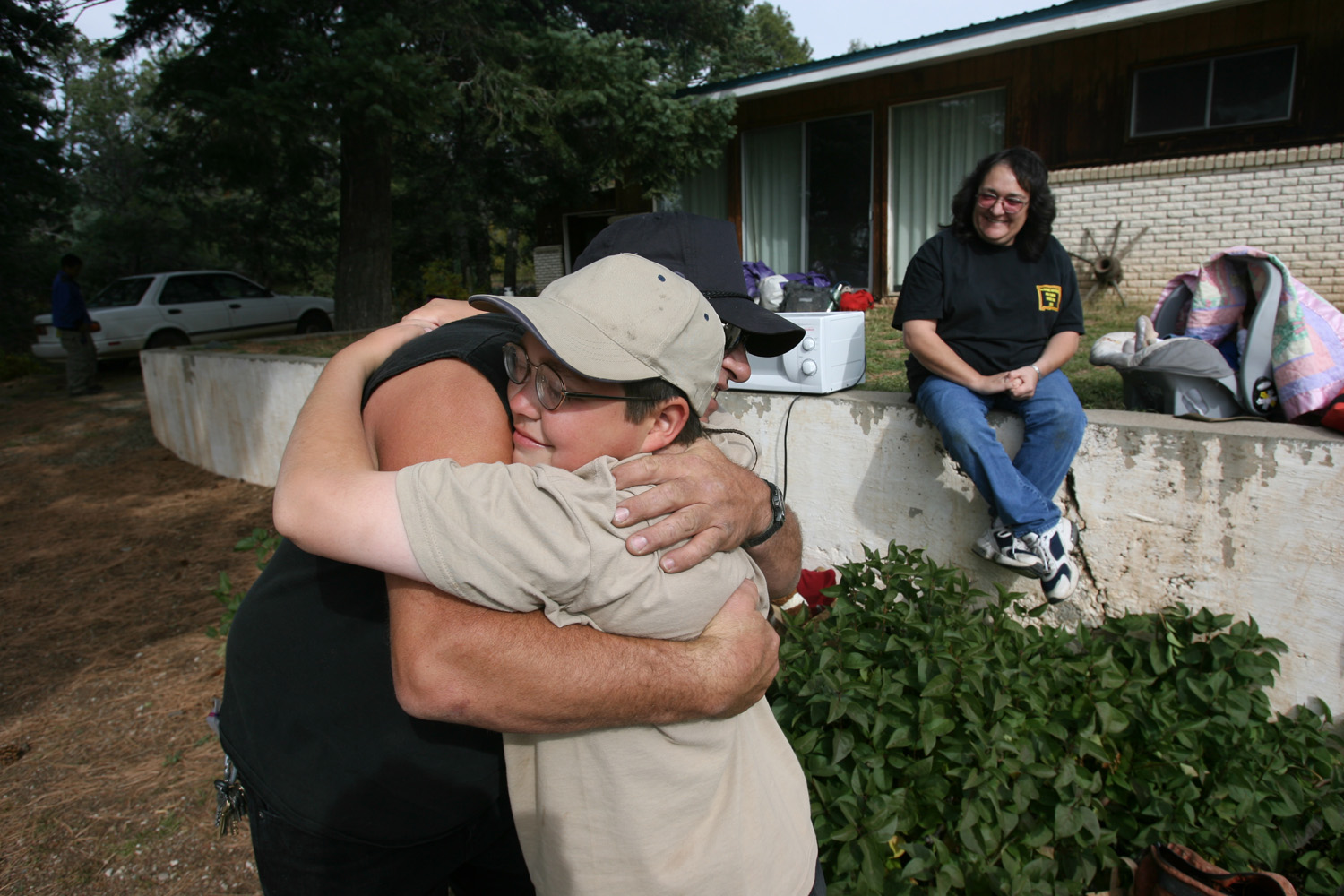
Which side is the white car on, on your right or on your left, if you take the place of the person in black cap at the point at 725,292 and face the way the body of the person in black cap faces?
on your left

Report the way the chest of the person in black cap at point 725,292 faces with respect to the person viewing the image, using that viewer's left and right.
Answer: facing to the right of the viewer

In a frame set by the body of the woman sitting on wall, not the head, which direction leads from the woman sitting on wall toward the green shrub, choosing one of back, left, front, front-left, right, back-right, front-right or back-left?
front

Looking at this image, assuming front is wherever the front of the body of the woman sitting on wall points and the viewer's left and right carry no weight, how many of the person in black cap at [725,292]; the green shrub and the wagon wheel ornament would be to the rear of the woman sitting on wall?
1

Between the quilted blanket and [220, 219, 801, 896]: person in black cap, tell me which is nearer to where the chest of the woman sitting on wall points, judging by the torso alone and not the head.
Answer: the person in black cap

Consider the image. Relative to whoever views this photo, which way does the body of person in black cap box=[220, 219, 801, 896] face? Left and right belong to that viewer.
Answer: facing to the right of the viewer

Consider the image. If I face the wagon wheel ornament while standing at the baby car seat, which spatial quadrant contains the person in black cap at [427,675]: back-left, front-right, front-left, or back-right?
back-left

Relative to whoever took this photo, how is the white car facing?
facing away from the viewer and to the right of the viewer

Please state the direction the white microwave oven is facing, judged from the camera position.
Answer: facing the viewer and to the left of the viewer

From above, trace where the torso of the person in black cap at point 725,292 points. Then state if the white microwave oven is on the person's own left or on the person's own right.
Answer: on the person's own left

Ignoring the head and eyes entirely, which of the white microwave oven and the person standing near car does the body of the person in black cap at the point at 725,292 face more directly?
the white microwave oven

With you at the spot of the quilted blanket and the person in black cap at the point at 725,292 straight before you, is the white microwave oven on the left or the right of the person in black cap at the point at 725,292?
right

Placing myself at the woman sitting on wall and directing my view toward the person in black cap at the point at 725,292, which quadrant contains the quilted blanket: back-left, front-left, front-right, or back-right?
back-left

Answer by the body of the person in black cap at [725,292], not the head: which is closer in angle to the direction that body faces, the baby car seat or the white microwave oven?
the baby car seat

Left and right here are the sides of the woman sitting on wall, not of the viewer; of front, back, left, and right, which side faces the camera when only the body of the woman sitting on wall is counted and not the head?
front
